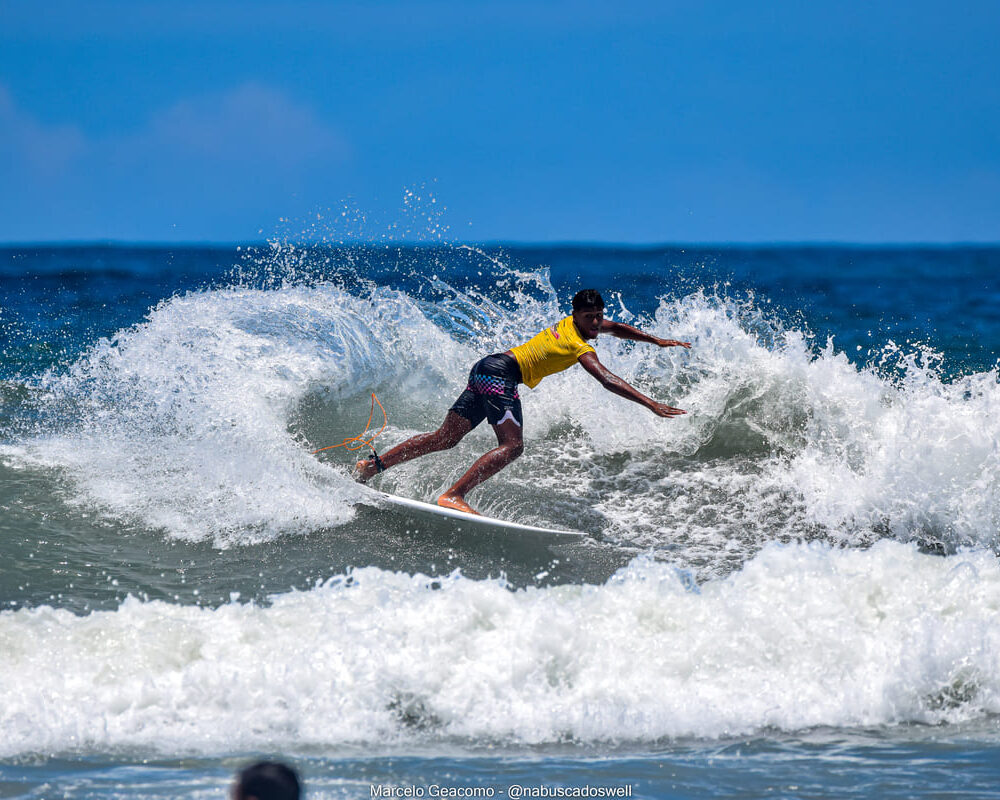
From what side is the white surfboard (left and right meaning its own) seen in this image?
right

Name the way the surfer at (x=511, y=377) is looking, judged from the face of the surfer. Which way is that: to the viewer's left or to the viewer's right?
to the viewer's right

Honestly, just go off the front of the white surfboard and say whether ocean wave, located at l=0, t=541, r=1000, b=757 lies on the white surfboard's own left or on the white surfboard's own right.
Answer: on the white surfboard's own right
